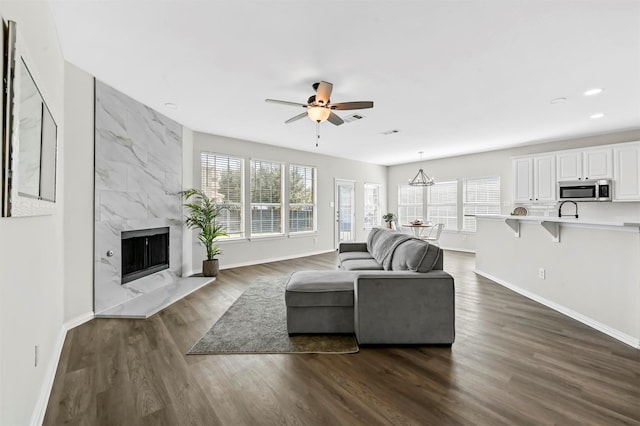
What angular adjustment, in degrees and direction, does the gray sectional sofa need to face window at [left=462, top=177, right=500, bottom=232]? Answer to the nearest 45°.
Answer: approximately 135° to its right

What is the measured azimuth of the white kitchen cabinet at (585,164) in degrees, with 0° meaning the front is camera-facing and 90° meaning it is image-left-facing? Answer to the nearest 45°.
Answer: approximately 0°

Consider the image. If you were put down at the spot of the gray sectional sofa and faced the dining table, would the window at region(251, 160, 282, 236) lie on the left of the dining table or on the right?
left

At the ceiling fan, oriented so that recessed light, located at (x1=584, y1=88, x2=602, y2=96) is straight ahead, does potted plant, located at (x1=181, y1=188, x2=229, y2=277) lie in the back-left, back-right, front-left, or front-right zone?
back-left

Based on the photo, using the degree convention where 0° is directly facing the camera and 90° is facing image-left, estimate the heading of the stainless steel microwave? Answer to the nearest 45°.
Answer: approximately 0°

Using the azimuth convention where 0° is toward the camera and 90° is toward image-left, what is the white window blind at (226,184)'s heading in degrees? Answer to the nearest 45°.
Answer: approximately 315°

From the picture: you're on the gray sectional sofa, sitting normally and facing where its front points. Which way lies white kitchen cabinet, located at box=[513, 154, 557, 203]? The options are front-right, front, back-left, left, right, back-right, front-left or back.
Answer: back-right

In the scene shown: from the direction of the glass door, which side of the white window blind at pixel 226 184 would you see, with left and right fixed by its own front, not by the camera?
left

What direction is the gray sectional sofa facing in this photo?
to the viewer's left

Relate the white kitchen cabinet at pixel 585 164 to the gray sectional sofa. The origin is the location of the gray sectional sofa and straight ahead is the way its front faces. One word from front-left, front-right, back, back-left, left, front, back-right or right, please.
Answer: back-right
